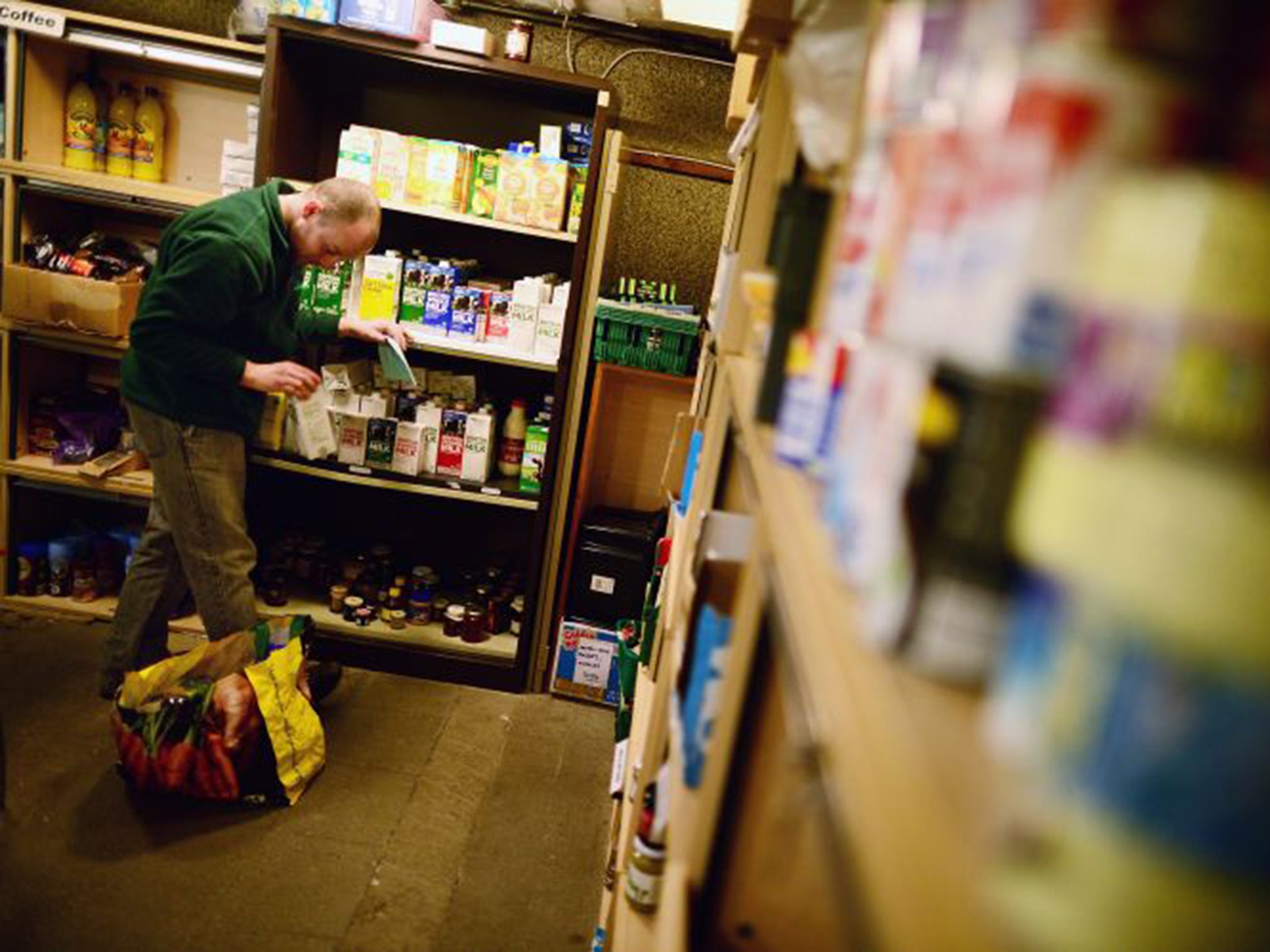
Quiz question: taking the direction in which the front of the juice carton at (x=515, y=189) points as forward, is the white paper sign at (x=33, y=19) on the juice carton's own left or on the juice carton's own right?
on the juice carton's own right

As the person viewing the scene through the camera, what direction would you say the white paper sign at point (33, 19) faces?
facing the viewer

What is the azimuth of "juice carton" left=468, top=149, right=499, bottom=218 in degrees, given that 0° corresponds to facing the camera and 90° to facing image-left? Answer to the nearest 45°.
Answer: approximately 0°

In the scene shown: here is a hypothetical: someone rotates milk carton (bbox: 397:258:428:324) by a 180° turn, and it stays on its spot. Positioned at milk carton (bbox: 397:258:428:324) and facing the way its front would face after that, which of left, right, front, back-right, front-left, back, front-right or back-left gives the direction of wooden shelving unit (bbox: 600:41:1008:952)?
back

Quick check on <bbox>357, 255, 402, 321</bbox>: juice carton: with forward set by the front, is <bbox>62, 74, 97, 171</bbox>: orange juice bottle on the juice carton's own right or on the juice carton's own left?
on the juice carton's own right

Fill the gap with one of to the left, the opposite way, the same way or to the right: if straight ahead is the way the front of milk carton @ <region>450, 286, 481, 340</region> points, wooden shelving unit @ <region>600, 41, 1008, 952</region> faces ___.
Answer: to the right

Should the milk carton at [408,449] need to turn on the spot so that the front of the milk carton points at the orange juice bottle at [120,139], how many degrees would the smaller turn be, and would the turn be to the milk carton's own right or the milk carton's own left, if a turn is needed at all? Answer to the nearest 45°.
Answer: approximately 135° to the milk carton's own right

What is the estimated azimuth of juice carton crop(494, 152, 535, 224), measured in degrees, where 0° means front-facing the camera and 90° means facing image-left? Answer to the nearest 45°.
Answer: approximately 0°

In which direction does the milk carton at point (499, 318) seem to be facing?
toward the camera

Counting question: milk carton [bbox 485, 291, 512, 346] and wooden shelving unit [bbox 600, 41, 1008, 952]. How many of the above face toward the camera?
1
